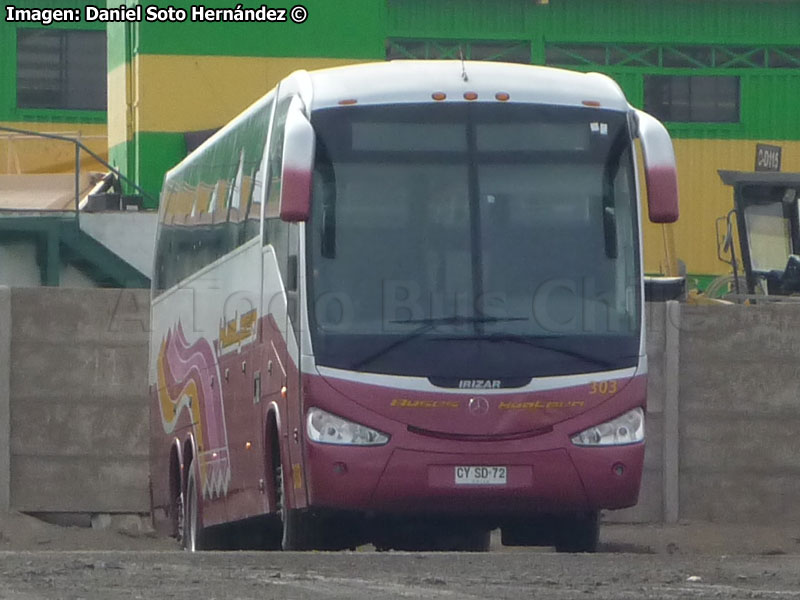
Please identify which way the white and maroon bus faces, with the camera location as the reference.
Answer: facing the viewer

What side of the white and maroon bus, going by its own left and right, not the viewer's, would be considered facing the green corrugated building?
back

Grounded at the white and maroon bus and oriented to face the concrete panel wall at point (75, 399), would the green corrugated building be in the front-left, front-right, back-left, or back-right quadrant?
front-right

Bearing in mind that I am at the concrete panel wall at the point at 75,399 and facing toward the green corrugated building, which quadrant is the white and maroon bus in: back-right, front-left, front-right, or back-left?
back-right

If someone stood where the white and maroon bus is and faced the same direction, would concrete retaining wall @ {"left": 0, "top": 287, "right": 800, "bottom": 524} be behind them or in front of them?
behind

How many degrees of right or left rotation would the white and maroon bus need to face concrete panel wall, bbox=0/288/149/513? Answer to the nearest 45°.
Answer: approximately 135° to its right
